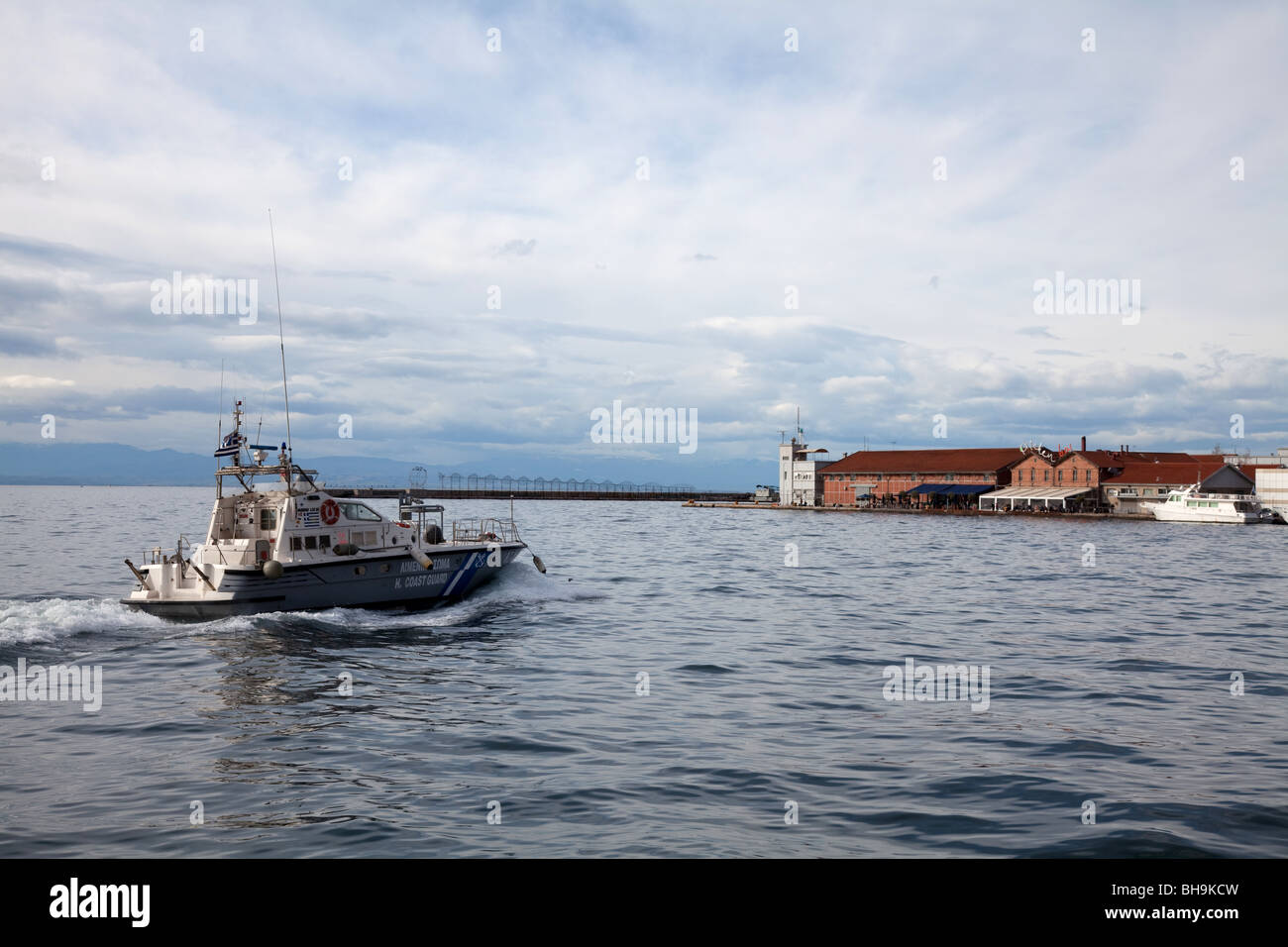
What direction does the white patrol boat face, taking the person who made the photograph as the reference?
facing away from the viewer and to the right of the viewer
